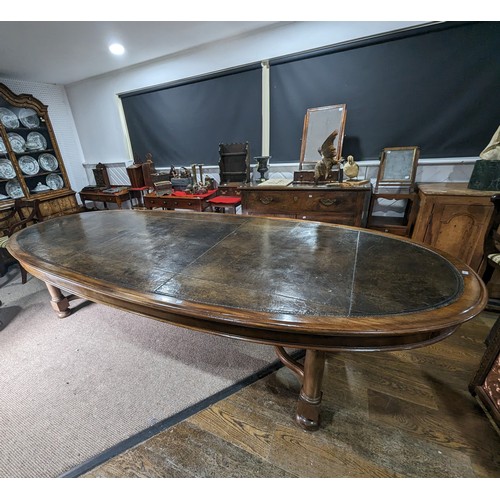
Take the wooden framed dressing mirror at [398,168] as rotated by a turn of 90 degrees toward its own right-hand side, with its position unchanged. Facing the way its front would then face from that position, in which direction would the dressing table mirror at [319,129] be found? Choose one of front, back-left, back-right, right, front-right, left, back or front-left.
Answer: front

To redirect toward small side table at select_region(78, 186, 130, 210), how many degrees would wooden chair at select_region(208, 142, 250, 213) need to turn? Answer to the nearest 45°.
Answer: approximately 90° to its right

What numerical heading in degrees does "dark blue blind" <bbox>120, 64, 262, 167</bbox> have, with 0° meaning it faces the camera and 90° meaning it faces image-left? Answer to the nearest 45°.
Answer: approximately 45°

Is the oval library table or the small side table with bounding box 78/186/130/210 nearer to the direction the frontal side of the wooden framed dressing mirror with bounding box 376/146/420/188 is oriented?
the oval library table

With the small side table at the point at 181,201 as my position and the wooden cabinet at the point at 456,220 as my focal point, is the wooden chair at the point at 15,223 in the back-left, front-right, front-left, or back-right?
back-right

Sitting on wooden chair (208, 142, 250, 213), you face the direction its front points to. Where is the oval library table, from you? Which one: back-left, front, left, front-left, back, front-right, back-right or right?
front-left

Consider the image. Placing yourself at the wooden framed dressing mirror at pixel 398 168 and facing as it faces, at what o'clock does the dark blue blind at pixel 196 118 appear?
The dark blue blind is roughly at 3 o'clock from the wooden framed dressing mirror.

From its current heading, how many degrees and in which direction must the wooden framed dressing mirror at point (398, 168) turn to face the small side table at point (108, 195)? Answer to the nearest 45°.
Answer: approximately 90° to its right

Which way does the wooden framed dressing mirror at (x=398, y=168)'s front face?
toward the camera

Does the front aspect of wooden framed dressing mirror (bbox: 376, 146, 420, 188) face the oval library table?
yes

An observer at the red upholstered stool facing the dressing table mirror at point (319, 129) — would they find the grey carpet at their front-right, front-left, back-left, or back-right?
back-right

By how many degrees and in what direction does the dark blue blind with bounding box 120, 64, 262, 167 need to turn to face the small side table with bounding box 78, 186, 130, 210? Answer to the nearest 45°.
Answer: approximately 45° to its right

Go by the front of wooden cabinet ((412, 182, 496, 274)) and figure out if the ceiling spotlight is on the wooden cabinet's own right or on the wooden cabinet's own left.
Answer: on the wooden cabinet's own right

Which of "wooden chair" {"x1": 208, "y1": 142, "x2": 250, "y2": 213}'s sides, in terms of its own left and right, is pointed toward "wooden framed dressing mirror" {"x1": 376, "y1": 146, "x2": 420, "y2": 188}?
left
